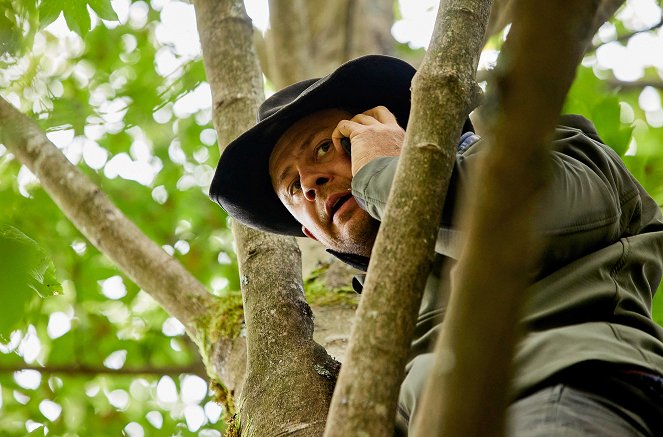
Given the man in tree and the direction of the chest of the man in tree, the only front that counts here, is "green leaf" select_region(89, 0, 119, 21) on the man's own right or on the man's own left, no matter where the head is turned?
on the man's own right

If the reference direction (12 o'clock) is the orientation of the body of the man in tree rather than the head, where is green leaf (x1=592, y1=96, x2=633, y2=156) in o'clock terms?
The green leaf is roughly at 5 o'clock from the man in tree.

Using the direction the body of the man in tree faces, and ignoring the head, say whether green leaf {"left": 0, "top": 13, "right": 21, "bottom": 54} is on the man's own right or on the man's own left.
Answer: on the man's own right

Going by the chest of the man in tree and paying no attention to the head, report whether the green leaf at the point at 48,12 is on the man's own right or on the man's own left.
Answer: on the man's own right

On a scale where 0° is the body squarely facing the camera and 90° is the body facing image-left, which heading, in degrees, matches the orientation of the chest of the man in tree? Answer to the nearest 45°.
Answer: approximately 45°

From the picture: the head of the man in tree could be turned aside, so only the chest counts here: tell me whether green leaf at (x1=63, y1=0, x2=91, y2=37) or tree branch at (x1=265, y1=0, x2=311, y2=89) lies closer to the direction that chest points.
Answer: the green leaf

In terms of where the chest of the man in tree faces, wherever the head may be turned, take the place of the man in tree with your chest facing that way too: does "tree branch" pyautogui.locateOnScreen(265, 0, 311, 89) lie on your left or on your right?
on your right
